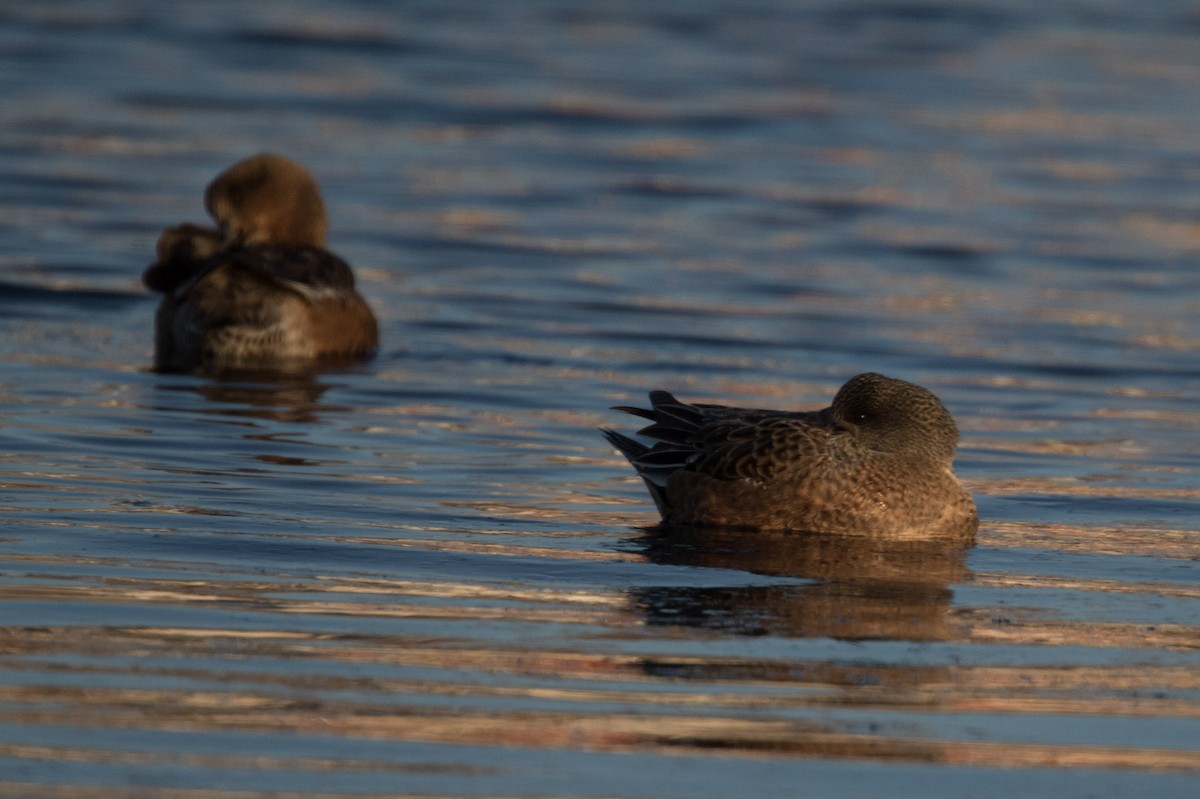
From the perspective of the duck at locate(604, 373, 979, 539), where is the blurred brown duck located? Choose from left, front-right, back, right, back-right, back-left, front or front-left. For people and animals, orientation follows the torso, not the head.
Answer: back-left

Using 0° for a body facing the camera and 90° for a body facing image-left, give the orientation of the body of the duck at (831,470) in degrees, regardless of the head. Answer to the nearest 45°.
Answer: approximately 270°
